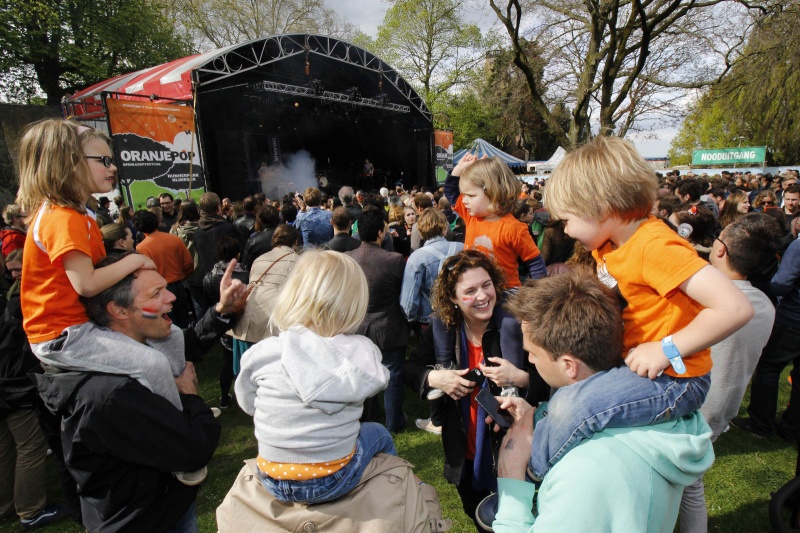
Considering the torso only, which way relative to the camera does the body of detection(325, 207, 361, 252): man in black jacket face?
away from the camera

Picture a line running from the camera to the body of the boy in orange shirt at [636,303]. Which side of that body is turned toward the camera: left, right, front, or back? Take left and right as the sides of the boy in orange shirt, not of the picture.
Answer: left

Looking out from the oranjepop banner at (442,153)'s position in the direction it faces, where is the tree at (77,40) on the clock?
The tree is roughly at 3 o'clock from the oranjepop banner.

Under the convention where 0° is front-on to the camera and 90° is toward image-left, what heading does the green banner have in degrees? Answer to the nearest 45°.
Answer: approximately 0°

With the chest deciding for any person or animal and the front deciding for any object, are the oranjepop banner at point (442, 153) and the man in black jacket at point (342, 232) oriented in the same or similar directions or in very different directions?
very different directions

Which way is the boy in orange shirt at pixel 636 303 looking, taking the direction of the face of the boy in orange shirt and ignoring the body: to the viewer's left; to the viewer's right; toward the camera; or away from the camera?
to the viewer's left

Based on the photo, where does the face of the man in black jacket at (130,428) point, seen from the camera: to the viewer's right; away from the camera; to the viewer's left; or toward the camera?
to the viewer's right

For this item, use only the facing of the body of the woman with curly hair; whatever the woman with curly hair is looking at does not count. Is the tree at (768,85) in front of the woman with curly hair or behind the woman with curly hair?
behind

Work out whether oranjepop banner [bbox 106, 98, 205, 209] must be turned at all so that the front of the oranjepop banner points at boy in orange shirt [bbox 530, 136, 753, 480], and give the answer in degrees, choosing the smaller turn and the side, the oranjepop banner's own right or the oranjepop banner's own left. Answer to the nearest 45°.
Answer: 0° — it already faces them
